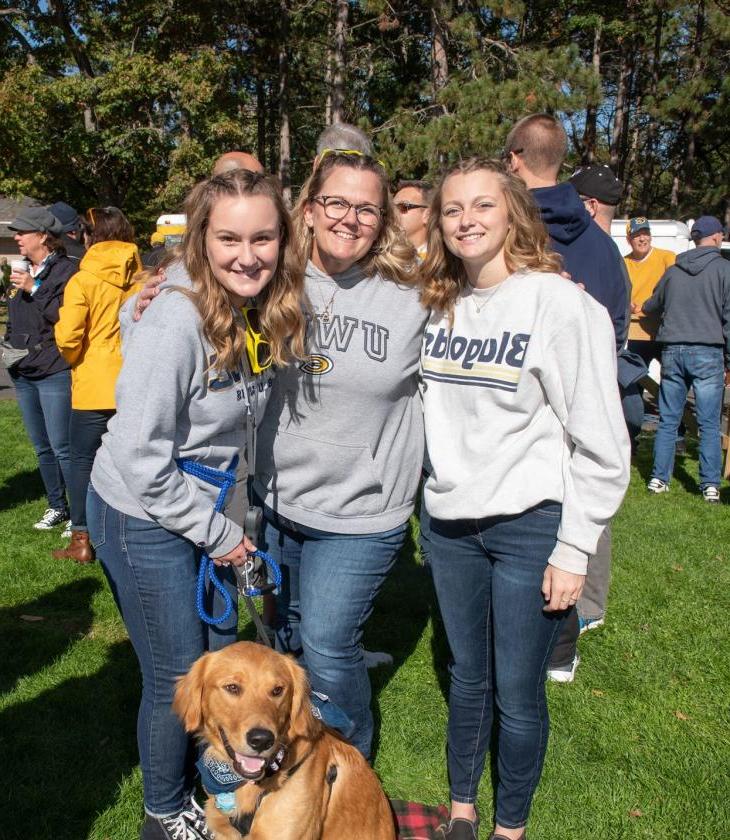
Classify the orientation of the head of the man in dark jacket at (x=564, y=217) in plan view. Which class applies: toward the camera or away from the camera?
away from the camera

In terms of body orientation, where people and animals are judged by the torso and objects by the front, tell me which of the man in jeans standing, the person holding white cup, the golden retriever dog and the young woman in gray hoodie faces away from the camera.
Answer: the man in jeans standing

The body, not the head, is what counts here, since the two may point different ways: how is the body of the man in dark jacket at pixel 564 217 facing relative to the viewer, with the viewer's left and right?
facing away from the viewer and to the left of the viewer

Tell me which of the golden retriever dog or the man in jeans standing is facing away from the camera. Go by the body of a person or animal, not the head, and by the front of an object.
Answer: the man in jeans standing

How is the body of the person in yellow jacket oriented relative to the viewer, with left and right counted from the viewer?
facing away from the viewer and to the left of the viewer

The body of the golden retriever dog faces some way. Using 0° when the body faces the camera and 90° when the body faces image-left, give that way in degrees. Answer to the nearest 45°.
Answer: approximately 45°

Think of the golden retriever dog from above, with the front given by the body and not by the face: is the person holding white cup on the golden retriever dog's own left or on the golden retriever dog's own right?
on the golden retriever dog's own right

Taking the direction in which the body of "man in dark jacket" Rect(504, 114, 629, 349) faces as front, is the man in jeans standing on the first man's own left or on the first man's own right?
on the first man's own right

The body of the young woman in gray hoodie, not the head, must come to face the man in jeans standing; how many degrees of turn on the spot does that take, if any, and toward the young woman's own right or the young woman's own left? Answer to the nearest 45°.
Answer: approximately 90° to the young woman's own left

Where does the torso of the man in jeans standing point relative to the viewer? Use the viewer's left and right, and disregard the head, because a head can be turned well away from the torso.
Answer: facing away from the viewer

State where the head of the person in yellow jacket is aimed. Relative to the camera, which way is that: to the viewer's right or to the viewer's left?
to the viewer's left

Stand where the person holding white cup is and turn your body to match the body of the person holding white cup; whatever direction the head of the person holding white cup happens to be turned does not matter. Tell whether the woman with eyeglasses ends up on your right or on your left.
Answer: on your left

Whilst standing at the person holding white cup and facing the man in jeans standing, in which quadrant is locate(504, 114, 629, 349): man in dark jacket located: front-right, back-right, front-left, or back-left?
front-right

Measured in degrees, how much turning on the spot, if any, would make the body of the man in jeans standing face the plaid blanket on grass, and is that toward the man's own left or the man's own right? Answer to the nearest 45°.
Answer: approximately 180°

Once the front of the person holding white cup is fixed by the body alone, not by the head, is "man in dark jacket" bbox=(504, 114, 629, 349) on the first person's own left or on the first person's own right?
on the first person's own left

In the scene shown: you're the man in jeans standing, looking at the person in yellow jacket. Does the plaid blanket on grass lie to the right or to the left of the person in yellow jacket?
left

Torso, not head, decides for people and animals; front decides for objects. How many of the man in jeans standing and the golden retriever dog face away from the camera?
1
